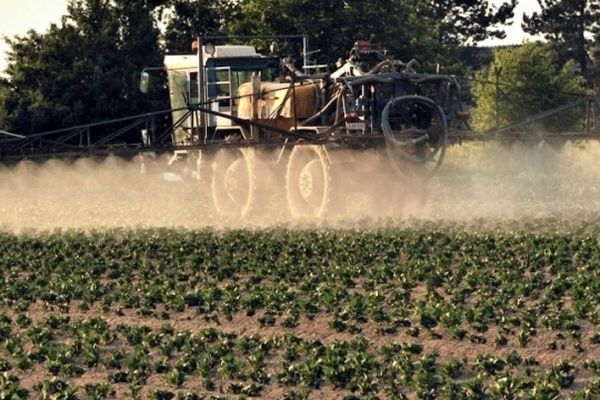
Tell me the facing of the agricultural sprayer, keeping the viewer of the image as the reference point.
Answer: facing away from the viewer and to the left of the viewer
